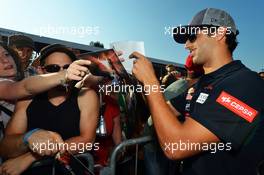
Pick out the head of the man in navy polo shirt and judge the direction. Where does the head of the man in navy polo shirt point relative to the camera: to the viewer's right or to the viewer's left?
to the viewer's left

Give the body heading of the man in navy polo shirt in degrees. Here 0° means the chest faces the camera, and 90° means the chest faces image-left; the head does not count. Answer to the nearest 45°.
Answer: approximately 90°

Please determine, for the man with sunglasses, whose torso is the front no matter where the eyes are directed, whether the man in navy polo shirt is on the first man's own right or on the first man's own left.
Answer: on the first man's own left

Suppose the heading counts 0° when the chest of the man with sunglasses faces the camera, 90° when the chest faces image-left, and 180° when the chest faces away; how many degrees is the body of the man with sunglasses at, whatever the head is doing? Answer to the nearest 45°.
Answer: approximately 0°

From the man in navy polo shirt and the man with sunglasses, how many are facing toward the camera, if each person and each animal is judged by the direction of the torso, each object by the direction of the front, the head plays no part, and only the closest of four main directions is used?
1

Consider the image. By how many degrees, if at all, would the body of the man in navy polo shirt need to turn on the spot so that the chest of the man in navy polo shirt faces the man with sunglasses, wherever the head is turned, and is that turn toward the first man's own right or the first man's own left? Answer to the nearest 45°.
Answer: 0° — they already face them

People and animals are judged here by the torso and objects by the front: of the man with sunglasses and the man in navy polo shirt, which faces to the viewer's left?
the man in navy polo shirt
